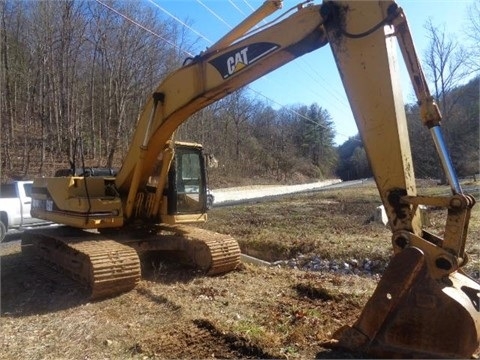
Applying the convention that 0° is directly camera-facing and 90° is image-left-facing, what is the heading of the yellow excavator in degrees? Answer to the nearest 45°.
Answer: approximately 315°

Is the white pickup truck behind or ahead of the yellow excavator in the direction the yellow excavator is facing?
behind
